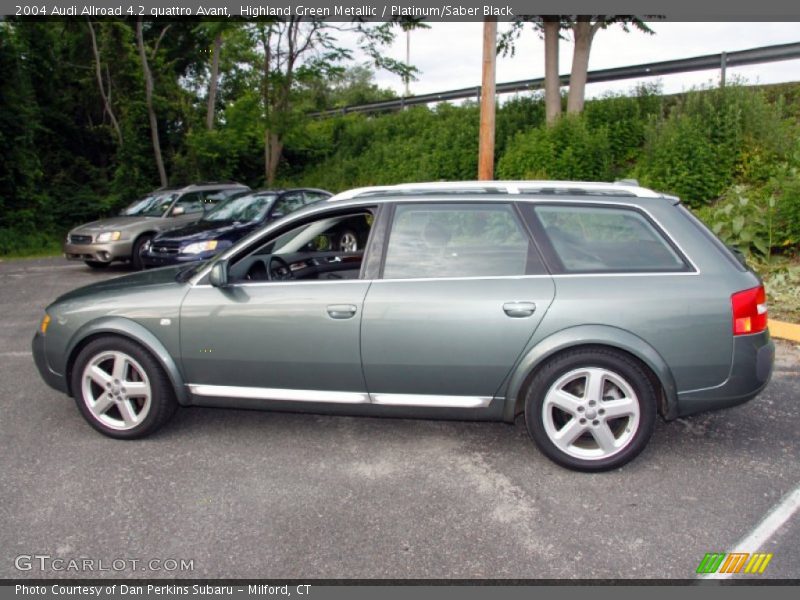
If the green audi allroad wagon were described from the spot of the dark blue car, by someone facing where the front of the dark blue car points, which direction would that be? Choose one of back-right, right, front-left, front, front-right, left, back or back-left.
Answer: front-left

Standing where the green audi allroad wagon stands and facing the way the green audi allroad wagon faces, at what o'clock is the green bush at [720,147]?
The green bush is roughly at 4 o'clock from the green audi allroad wagon.

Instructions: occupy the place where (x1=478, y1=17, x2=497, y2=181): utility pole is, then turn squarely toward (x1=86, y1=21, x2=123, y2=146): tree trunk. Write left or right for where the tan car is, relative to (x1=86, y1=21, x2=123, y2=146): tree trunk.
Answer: left

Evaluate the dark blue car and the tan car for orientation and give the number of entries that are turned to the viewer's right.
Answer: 0

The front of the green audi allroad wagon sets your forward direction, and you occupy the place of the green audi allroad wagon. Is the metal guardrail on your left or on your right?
on your right

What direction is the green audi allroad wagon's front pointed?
to the viewer's left

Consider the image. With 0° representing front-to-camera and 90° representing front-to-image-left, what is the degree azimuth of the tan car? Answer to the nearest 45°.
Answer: approximately 45°

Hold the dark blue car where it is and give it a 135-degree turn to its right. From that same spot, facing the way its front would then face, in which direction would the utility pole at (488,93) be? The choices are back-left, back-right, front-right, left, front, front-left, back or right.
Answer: right

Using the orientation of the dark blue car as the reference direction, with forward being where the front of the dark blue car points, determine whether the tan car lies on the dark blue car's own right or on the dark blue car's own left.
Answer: on the dark blue car's own right
